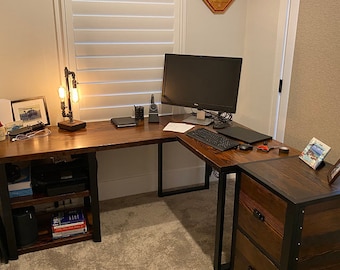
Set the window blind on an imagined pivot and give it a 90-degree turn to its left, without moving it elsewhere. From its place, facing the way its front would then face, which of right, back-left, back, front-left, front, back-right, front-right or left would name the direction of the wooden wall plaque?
front

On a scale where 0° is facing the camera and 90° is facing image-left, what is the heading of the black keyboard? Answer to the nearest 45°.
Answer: approximately 45°

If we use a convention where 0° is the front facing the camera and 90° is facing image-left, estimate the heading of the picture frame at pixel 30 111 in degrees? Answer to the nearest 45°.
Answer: approximately 0°

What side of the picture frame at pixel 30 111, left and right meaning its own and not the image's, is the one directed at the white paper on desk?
left

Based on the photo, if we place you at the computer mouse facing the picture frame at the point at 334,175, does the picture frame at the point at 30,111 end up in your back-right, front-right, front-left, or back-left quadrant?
back-right

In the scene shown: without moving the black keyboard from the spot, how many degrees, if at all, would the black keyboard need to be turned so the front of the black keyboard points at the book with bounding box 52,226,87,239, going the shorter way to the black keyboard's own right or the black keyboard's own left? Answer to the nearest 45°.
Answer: approximately 45° to the black keyboard's own right
